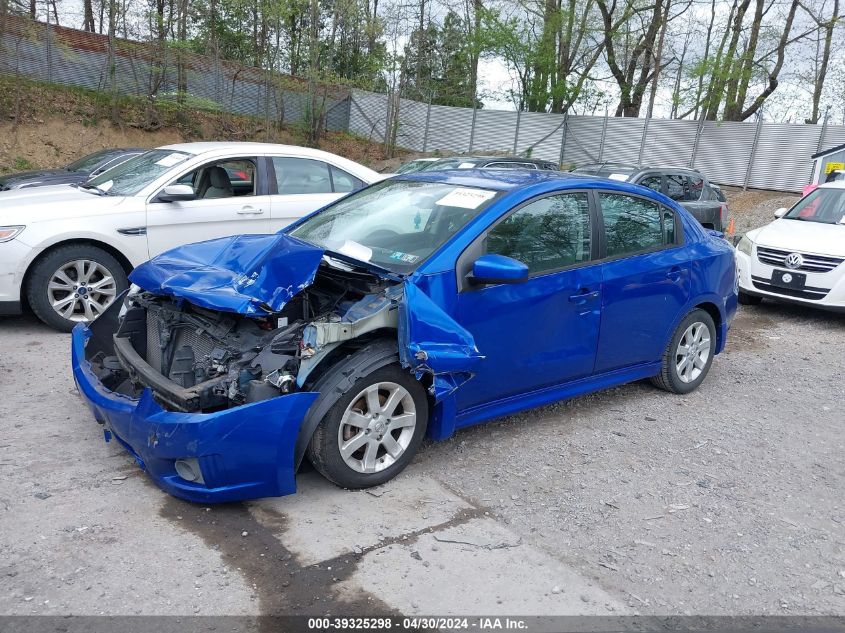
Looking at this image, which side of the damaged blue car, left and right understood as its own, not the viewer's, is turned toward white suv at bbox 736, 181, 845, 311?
back

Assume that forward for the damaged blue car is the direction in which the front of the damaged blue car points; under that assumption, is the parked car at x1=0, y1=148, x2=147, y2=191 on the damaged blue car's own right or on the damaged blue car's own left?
on the damaged blue car's own right

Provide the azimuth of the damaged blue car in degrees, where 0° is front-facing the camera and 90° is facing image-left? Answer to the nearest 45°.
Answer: approximately 45°

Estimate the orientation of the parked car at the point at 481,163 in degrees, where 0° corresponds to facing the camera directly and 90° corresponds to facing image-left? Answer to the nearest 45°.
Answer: approximately 45°

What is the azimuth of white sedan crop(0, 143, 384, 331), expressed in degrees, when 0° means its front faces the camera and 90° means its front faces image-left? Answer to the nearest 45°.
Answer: approximately 90°

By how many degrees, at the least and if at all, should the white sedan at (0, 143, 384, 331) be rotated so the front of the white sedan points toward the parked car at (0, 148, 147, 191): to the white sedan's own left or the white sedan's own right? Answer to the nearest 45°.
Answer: approximately 90° to the white sedan's own right

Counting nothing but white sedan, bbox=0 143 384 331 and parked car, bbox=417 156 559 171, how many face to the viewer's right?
0

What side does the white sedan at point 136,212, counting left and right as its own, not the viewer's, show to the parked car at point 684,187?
back

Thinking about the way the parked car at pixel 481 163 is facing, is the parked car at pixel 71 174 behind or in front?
in front

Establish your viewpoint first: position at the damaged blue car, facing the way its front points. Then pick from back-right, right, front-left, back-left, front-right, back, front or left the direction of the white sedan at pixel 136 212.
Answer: right

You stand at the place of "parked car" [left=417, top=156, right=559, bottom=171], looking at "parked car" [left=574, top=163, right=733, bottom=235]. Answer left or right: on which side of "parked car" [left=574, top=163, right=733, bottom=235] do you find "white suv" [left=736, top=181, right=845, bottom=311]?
right

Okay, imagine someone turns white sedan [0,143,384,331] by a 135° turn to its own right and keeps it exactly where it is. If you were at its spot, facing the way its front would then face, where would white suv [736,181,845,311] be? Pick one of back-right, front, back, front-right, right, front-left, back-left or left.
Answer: front-right
